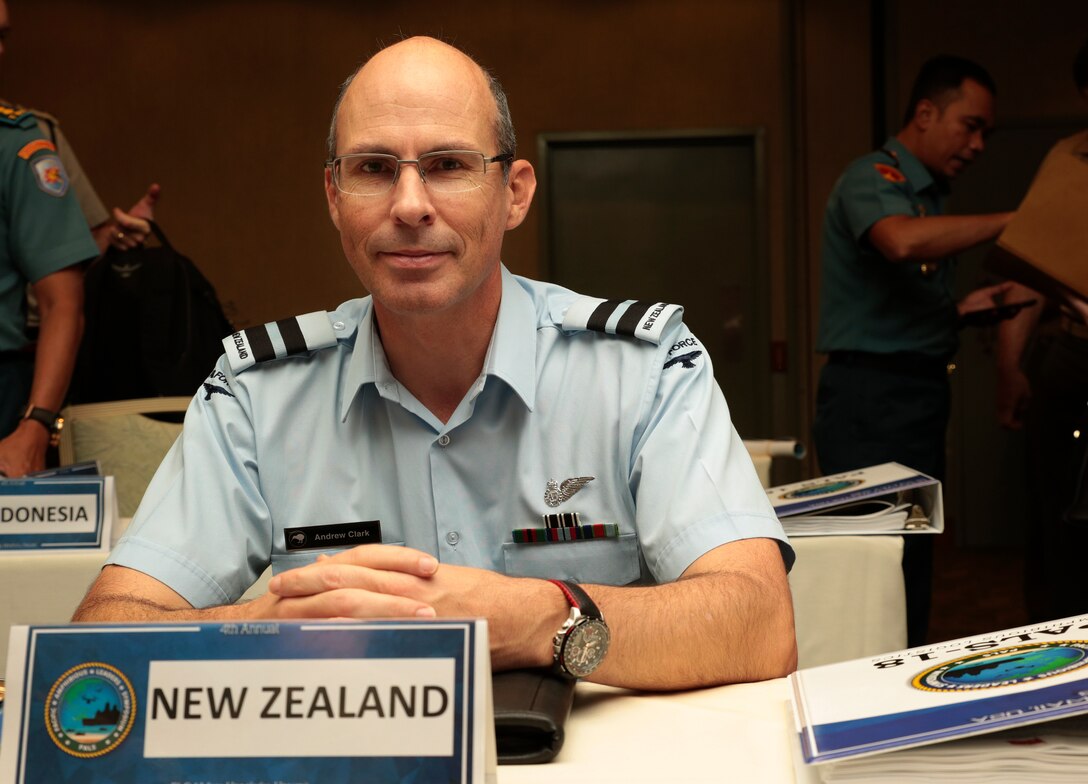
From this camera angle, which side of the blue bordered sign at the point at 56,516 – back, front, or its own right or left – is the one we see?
front

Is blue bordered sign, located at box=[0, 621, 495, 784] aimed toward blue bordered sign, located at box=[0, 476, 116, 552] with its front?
no

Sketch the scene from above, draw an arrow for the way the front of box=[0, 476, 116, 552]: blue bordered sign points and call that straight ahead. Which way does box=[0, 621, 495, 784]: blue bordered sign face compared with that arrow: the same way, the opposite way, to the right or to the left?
the same way

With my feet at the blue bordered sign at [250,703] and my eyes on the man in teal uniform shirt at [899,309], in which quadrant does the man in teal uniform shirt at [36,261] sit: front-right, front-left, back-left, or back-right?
front-left

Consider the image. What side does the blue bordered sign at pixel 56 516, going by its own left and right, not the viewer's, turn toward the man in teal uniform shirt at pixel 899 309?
left

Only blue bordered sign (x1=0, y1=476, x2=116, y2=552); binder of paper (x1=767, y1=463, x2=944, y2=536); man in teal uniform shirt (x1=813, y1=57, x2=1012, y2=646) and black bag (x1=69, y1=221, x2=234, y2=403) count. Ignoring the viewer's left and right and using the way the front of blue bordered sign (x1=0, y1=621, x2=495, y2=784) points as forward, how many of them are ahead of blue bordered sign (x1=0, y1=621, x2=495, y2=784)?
0

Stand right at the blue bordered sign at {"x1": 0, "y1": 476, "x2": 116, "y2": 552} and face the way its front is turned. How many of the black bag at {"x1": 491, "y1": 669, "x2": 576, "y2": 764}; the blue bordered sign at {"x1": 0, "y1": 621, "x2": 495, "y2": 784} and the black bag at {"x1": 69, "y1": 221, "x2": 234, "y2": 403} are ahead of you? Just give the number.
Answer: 2

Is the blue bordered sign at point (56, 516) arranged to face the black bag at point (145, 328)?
no

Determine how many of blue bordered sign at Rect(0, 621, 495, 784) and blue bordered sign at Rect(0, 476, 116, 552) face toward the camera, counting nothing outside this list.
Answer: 2

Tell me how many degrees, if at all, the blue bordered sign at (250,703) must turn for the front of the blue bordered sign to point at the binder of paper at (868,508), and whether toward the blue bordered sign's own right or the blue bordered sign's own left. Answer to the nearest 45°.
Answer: approximately 135° to the blue bordered sign's own left

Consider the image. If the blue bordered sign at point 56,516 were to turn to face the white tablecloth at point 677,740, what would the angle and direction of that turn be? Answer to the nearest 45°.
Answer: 0° — it already faces it
